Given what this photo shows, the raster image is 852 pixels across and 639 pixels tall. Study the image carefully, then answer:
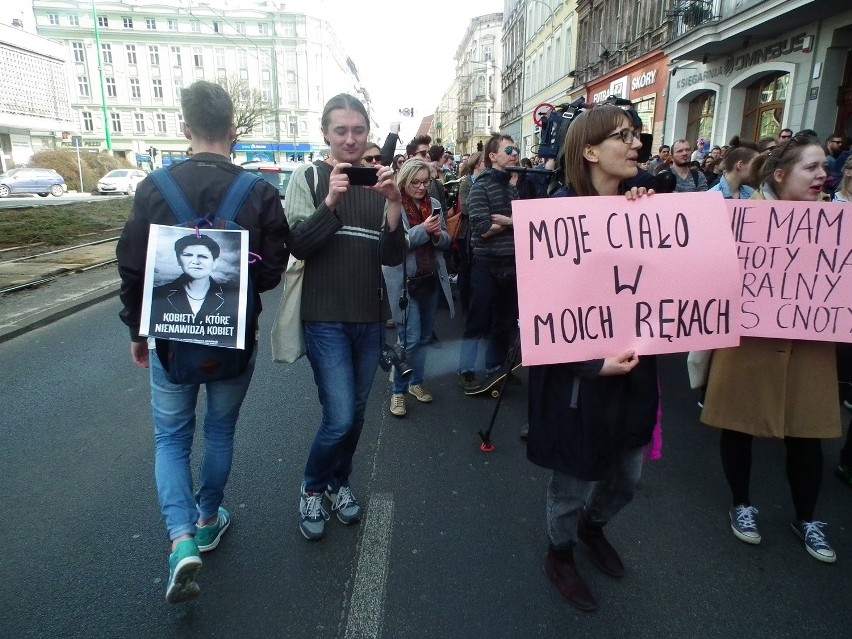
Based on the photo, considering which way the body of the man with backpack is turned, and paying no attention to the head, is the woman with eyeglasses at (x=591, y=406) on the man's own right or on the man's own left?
on the man's own right

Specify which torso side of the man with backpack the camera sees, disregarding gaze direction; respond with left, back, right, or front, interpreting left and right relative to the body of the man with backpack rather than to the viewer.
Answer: back

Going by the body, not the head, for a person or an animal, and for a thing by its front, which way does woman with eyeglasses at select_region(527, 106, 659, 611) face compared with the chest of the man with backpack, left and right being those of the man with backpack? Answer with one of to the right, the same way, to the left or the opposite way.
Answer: the opposite way

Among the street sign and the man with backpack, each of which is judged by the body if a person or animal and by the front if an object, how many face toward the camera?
1

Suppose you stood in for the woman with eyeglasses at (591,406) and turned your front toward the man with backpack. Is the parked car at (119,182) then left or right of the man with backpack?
right

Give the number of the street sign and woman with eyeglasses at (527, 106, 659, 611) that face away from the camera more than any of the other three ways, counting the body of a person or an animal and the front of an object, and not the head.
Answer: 0

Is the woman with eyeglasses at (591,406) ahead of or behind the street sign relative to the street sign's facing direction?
ahead

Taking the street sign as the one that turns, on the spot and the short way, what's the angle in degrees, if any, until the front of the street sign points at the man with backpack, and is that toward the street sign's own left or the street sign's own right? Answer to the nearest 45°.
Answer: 0° — it already faces them

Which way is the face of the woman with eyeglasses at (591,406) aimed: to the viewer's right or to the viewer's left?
to the viewer's right

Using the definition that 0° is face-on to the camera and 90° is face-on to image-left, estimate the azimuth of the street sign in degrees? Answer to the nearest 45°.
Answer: approximately 0°

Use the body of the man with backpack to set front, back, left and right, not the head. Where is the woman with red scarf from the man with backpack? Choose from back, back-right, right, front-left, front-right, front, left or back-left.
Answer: front-right

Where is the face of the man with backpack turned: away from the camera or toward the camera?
away from the camera

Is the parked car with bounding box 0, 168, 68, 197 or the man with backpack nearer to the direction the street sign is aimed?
the man with backpack

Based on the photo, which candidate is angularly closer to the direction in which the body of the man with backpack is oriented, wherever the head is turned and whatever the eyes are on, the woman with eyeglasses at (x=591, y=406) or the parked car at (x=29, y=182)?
the parked car
